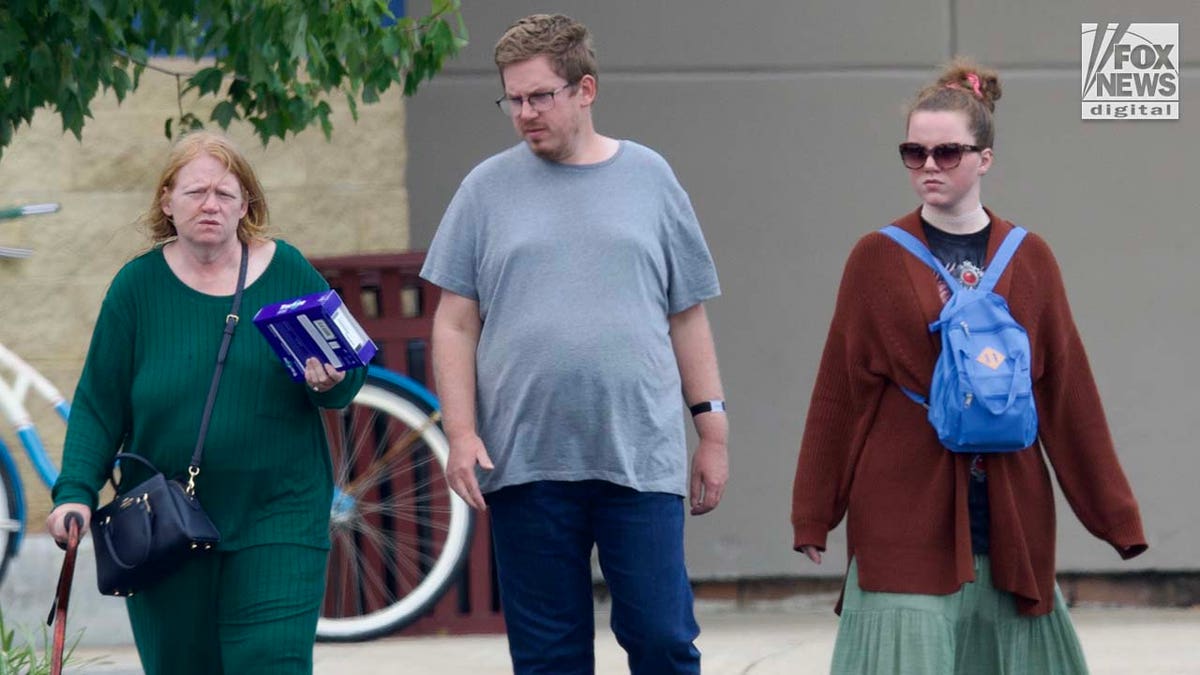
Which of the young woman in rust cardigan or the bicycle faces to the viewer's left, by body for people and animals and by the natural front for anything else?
the bicycle

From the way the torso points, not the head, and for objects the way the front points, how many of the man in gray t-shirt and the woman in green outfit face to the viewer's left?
0

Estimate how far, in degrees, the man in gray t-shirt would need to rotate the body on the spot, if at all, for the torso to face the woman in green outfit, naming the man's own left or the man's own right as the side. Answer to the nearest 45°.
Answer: approximately 90° to the man's own right

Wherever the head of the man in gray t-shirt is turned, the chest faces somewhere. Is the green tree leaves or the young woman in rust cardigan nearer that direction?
the young woman in rust cardigan

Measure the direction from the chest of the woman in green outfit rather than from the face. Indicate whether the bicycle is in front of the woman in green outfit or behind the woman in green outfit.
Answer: behind

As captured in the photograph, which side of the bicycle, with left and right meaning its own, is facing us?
left

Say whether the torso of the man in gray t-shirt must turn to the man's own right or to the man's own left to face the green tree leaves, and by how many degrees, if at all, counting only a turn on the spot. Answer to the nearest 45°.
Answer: approximately 135° to the man's own right

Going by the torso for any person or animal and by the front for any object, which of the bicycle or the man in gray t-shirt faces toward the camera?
the man in gray t-shirt

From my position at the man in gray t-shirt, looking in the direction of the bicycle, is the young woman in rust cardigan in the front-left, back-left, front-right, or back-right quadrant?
back-right

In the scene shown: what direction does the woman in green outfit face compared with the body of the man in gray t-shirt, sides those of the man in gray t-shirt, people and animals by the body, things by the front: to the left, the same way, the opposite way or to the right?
the same way

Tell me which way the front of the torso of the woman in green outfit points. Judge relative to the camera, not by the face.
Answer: toward the camera

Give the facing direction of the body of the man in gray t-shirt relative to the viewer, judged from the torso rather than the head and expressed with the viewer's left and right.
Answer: facing the viewer

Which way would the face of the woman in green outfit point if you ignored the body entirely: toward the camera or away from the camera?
toward the camera

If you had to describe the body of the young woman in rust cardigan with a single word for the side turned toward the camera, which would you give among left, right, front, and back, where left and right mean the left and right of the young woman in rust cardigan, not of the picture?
front

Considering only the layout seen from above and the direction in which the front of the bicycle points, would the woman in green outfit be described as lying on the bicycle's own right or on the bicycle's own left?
on the bicycle's own left

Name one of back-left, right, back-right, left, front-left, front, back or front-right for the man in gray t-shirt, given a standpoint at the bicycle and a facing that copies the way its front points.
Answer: left

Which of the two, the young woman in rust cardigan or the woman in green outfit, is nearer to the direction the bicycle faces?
the woman in green outfit

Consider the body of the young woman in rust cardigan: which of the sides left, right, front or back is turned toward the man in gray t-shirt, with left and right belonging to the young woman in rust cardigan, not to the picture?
right

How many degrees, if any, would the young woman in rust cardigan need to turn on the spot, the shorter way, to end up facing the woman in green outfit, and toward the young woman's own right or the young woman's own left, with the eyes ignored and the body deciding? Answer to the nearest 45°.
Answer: approximately 90° to the young woman's own right

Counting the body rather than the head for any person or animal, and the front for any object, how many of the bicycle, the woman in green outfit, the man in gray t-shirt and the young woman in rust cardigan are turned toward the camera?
3
